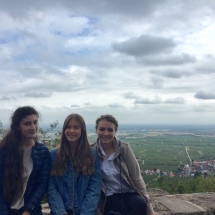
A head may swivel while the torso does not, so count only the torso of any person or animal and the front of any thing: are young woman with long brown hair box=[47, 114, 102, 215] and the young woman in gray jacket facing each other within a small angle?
no

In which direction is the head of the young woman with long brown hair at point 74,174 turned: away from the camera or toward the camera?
toward the camera

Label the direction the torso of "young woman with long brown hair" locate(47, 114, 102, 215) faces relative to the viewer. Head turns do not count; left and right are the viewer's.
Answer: facing the viewer

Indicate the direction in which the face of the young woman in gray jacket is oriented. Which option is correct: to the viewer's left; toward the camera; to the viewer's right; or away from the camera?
toward the camera

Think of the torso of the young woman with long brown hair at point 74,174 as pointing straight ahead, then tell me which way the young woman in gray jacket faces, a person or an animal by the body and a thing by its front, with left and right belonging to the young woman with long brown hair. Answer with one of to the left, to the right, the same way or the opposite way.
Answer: the same way

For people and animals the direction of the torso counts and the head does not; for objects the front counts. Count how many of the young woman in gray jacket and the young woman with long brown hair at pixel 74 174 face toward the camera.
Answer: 2

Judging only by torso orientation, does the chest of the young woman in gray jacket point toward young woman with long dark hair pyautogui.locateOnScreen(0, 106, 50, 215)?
no

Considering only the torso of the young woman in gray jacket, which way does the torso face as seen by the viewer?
toward the camera
